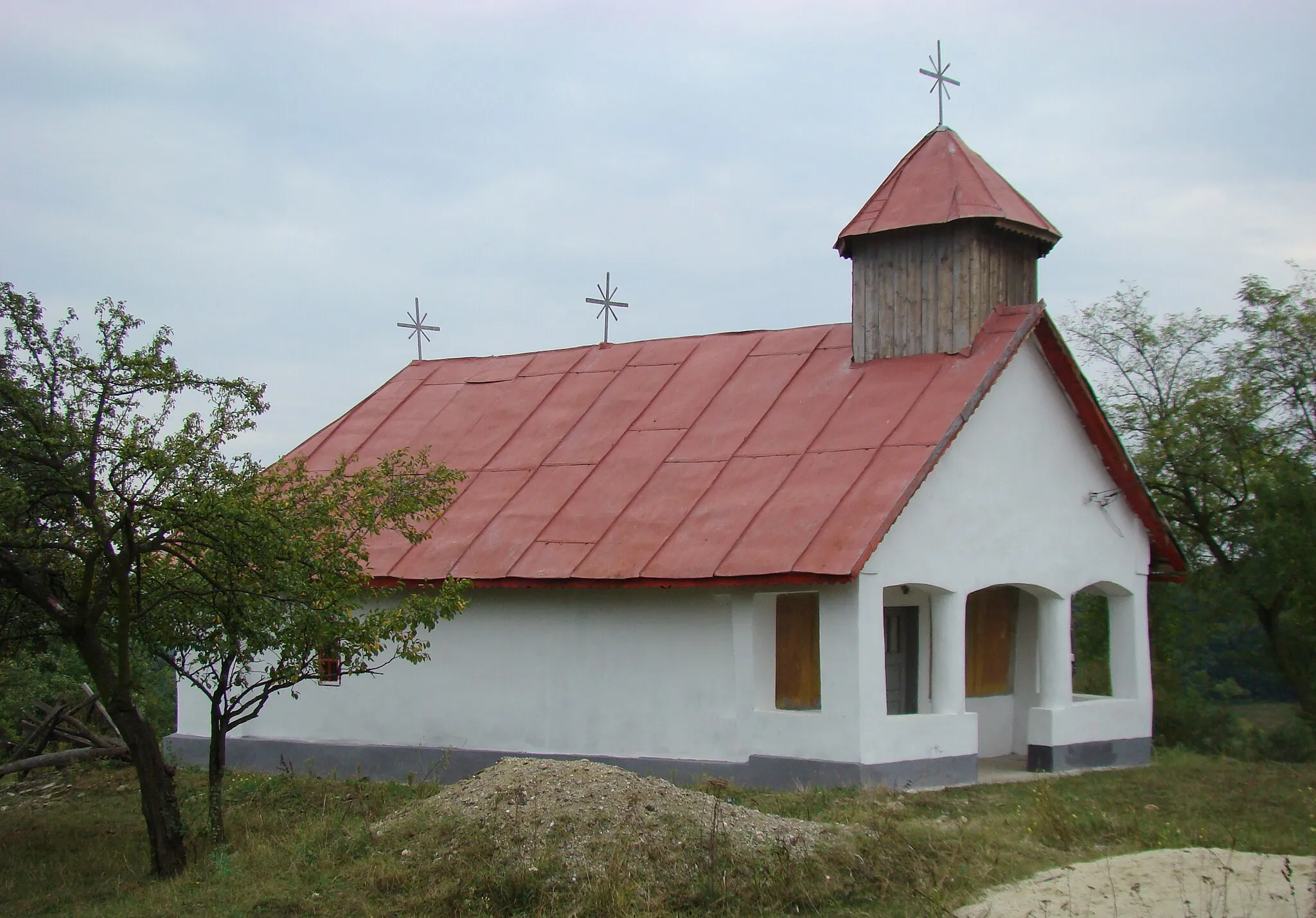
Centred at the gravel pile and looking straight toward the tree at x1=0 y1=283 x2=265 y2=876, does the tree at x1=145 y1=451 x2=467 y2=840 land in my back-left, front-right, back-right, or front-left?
front-right

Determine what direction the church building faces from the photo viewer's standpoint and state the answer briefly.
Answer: facing the viewer and to the right of the viewer

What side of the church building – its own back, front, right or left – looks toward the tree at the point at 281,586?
right

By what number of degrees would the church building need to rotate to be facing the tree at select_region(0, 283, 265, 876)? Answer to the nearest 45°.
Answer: approximately 90° to its right

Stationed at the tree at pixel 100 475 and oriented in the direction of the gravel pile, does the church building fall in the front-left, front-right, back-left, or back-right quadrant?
front-left
